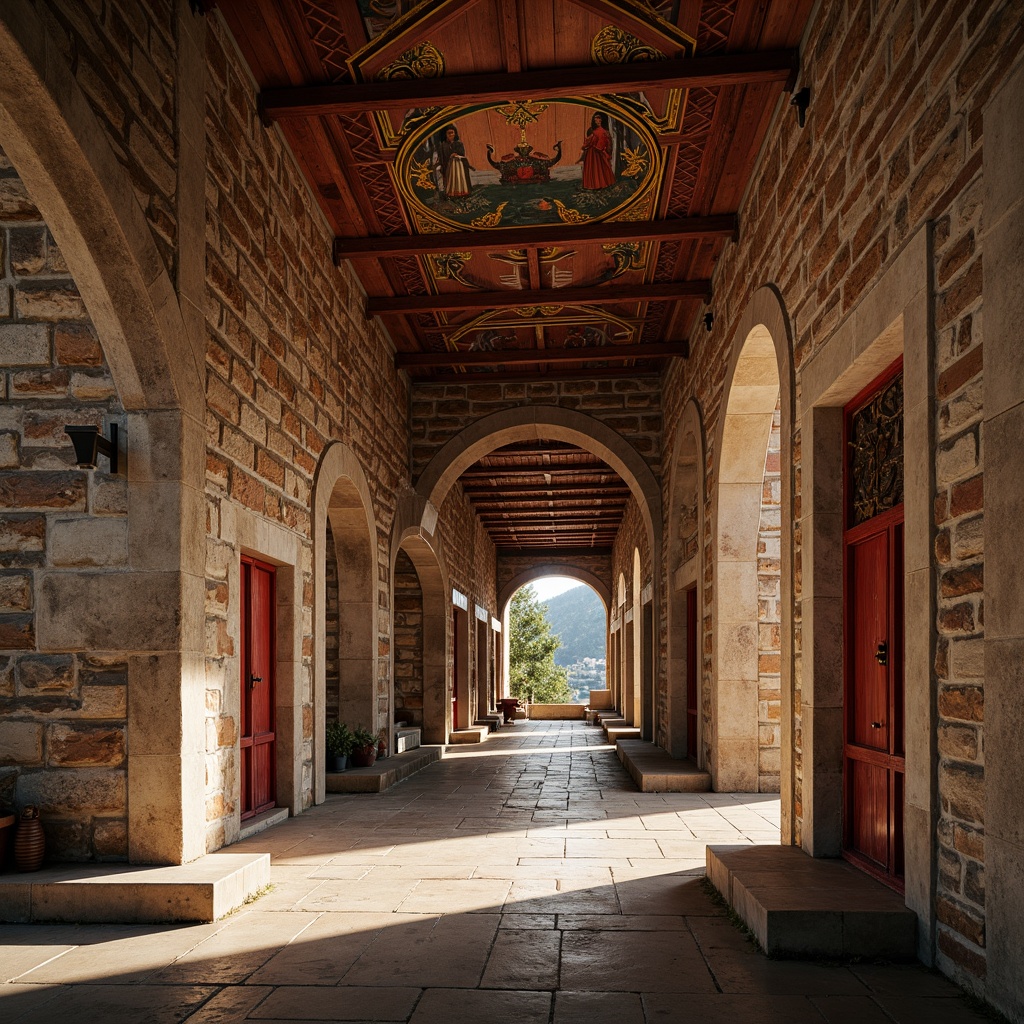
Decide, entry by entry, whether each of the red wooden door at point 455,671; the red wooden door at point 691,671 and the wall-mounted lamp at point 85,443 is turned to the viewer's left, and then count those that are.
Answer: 2

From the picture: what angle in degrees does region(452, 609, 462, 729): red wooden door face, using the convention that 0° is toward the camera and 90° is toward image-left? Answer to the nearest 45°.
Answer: approximately 270°

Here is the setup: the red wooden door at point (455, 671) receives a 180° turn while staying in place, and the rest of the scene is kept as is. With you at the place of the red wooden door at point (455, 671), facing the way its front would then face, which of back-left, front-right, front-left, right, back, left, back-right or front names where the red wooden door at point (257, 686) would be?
left

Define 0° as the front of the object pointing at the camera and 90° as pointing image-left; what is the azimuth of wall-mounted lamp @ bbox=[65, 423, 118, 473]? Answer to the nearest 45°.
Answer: approximately 90°

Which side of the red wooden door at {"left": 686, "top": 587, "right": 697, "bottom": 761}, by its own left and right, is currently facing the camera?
left

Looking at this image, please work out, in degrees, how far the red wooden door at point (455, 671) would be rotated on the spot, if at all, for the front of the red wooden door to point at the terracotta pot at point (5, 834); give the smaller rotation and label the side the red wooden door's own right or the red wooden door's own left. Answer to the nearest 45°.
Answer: approximately 90° to the red wooden door's own right

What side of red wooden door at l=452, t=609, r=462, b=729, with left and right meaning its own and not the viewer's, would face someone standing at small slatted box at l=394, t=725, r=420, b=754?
right

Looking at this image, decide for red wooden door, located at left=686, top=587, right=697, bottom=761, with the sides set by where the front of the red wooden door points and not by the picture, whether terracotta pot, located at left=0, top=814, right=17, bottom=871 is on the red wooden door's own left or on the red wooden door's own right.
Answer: on the red wooden door's own left

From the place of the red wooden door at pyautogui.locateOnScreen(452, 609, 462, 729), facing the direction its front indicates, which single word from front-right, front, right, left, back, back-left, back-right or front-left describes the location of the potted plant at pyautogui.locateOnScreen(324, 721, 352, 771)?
right

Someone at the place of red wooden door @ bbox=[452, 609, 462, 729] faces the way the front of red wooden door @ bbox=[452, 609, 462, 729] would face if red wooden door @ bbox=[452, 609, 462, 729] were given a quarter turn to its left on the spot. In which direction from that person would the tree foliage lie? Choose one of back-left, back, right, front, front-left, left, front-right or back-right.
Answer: front
